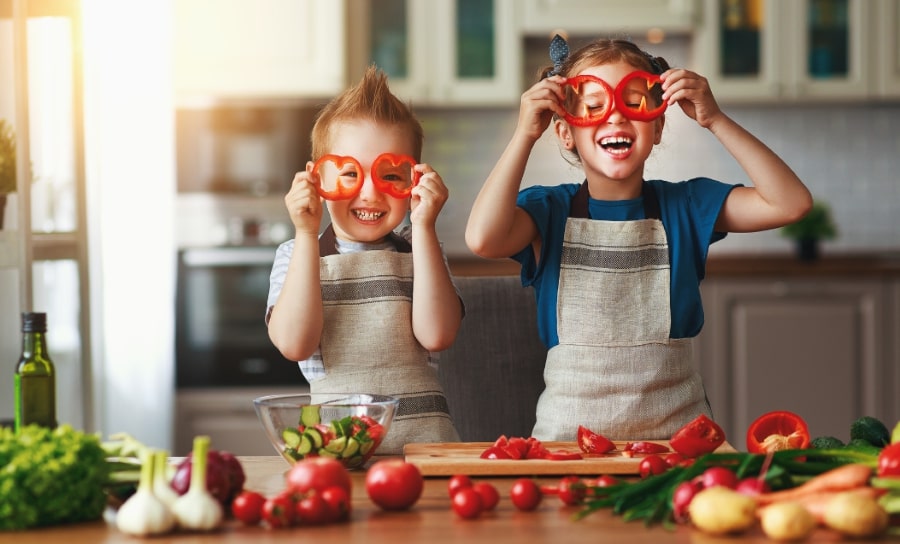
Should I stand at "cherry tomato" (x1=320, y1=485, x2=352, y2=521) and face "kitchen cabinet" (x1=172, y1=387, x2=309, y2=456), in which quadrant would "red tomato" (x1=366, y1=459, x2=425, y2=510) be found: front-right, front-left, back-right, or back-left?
front-right

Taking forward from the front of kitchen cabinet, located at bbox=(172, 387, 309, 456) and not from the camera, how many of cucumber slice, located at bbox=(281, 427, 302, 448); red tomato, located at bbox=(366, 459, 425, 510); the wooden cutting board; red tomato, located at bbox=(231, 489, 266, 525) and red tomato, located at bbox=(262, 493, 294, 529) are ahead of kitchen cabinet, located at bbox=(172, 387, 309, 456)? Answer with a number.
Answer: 5

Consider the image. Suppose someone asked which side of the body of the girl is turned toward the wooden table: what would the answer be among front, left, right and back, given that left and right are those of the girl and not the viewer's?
front

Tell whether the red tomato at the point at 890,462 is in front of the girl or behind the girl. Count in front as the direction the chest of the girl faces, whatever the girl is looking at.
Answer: in front

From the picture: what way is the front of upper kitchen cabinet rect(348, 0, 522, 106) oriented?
toward the camera

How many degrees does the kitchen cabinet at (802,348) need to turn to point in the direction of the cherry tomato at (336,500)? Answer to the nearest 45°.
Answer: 0° — it already faces it

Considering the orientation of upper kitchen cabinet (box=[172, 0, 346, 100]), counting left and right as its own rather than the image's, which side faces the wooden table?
front

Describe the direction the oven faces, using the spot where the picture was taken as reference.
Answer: facing the viewer

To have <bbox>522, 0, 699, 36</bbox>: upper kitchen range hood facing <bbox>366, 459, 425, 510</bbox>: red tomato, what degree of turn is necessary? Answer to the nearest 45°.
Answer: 0° — it already faces it

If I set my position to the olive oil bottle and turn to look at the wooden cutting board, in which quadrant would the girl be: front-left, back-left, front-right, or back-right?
front-left

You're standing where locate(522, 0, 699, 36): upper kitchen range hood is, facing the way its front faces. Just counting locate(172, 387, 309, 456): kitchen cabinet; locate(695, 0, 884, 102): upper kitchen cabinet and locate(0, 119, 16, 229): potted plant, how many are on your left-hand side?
1
